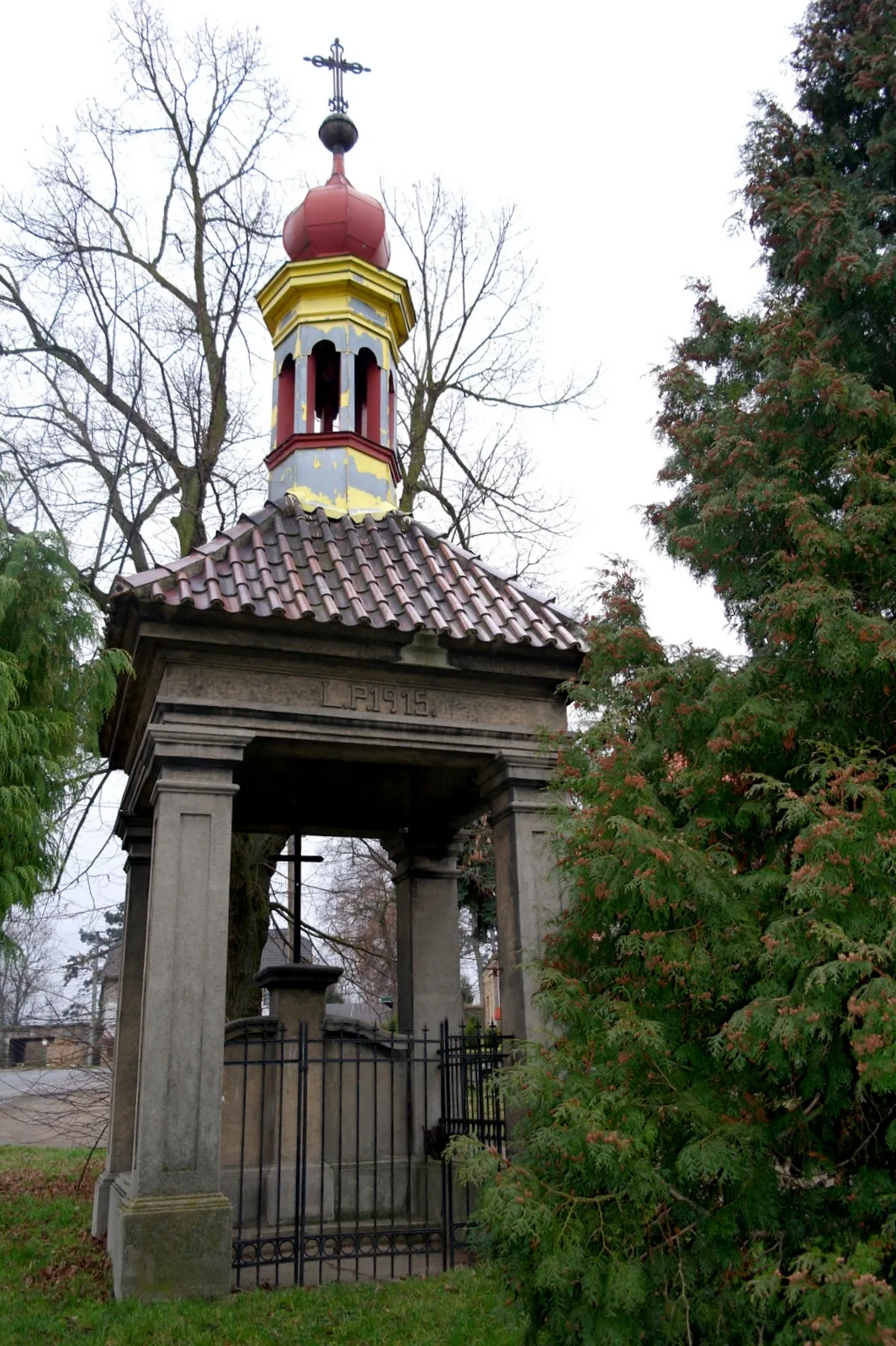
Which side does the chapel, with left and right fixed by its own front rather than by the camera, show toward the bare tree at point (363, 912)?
back

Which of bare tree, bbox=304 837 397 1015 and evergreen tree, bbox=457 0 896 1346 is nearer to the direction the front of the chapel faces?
the evergreen tree

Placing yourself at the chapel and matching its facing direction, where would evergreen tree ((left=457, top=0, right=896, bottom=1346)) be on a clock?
The evergreen tree is roughly at 11 o'clock from the chapel.

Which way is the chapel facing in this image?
toward the camera
